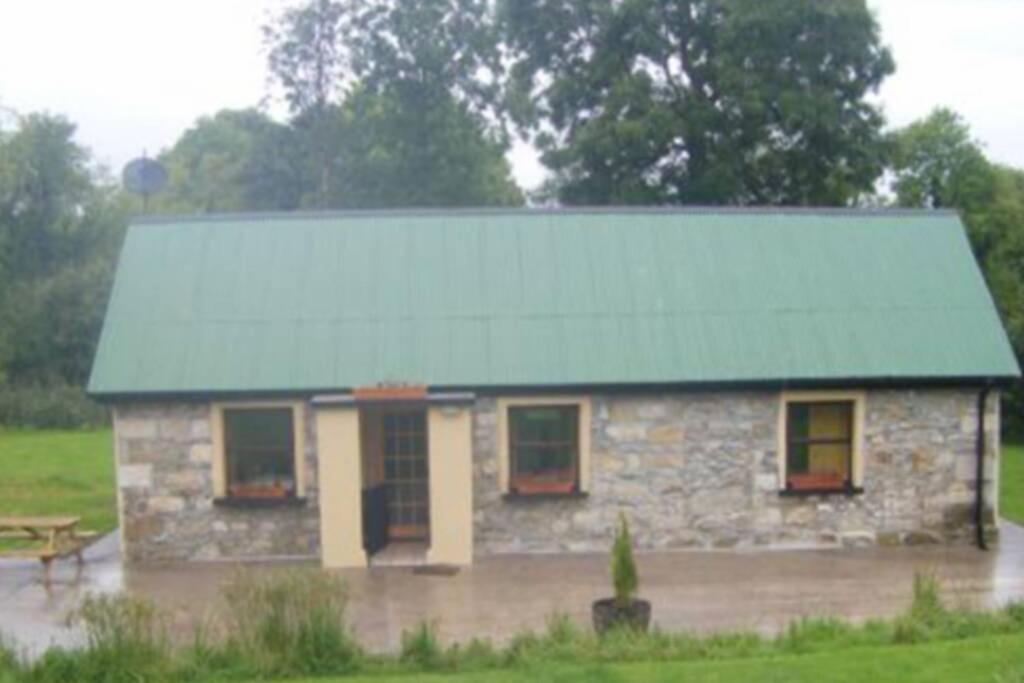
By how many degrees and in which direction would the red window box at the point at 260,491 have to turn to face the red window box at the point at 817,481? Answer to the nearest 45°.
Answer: approximately 90° to its left

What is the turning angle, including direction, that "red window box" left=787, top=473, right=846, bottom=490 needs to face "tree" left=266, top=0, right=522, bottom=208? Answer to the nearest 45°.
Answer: approximately 135° to its right

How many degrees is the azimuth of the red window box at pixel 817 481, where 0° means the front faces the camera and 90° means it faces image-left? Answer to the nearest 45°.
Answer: approximately 0°

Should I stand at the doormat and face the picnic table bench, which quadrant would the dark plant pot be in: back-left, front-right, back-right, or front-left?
back-left

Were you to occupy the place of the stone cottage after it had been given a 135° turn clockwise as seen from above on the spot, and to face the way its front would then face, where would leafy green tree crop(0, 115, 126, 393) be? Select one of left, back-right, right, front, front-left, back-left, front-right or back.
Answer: front

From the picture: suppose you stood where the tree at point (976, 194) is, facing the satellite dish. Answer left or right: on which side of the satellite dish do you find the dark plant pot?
left

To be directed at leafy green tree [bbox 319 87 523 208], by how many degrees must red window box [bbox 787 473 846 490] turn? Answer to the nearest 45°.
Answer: approximately 135° to its right

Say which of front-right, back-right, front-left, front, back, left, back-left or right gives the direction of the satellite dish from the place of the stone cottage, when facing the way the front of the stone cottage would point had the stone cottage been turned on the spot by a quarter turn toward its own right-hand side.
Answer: front-right

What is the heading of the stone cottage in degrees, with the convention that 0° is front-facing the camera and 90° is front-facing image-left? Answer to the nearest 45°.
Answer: approximately 0°

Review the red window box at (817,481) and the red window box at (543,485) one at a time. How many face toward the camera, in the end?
2

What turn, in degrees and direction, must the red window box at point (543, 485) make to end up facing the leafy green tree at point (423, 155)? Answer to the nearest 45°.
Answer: approximately 180°
